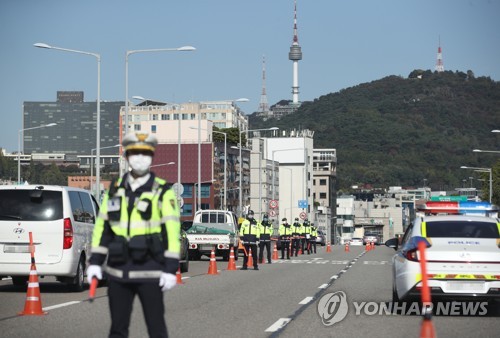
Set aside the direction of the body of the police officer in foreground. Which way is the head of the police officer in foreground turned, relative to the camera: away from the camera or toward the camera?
toward the camera

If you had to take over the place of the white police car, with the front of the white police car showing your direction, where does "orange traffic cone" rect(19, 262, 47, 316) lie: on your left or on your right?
on your left

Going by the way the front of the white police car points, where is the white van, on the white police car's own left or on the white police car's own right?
on the white police car's own left

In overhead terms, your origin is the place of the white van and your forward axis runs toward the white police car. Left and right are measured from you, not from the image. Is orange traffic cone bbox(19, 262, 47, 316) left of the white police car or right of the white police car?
right

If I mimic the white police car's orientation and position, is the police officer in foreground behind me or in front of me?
behind

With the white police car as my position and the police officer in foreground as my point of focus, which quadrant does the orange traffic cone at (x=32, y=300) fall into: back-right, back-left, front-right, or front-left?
front-right

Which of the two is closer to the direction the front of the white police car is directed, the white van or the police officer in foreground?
the white van

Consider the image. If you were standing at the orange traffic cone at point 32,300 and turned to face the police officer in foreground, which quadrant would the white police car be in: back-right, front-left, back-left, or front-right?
front-left

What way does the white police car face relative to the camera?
away from the camera
